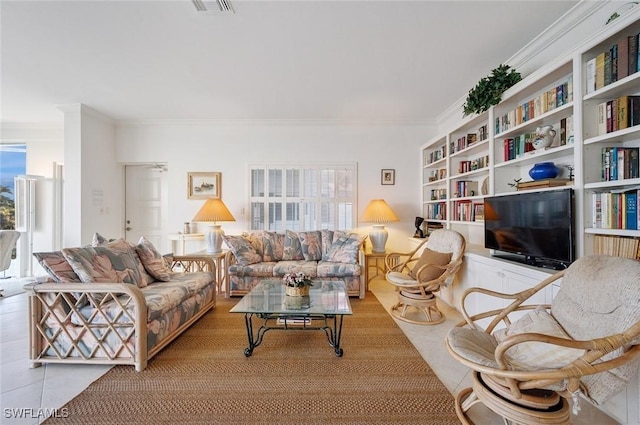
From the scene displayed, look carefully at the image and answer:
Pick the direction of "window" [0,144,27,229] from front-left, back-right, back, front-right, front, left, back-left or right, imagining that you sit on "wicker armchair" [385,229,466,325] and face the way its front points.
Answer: front-right

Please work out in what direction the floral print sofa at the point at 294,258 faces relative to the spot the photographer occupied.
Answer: facing the viewer

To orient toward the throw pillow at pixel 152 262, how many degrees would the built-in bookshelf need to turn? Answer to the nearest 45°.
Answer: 0° — it already faces it

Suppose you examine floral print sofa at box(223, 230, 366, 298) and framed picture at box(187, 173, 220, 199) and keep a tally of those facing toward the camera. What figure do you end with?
2

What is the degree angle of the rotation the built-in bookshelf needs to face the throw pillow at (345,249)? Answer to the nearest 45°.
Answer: approximately 45° to its right

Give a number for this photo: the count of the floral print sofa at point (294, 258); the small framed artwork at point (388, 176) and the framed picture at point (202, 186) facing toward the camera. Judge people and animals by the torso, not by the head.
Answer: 3

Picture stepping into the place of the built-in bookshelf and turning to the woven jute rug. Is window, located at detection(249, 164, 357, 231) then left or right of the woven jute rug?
right

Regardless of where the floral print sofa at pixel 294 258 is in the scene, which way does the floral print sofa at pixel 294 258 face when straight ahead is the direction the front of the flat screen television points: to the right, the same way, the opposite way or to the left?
to the left

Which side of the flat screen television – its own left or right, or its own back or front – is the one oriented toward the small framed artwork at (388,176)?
right

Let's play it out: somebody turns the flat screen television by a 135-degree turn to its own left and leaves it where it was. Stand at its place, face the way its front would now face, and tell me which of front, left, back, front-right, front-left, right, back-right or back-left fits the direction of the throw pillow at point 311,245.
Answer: back

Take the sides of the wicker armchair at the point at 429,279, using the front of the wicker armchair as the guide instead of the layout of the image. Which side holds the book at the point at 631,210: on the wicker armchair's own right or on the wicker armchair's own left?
on the wicker armchair's own left

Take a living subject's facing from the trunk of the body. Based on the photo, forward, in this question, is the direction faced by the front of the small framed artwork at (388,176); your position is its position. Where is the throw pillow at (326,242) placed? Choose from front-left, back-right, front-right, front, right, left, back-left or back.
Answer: front-right

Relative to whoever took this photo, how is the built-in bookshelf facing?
facing the viewer and to the left of the viewer

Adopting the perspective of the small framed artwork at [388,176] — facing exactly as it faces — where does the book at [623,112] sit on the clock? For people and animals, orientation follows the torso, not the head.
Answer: The book is roughly at 11 o'clock from the small framed artwork.

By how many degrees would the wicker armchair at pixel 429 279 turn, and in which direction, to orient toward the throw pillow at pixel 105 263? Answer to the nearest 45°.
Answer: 0° — it already faces it

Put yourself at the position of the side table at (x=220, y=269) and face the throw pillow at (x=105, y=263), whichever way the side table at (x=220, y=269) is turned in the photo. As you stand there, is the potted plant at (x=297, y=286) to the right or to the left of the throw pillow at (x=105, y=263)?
left
